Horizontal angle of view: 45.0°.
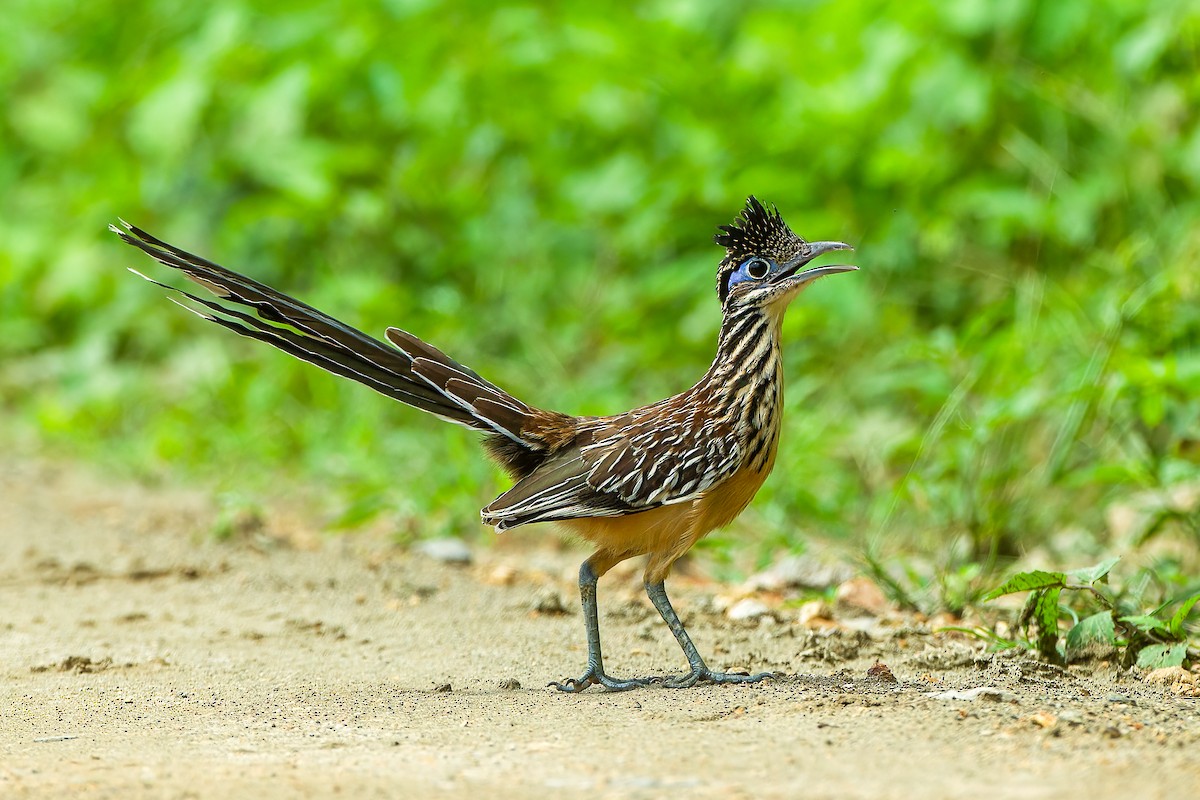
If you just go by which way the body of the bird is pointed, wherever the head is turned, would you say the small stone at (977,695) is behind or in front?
in front

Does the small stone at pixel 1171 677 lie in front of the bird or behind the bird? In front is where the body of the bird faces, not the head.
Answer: in front

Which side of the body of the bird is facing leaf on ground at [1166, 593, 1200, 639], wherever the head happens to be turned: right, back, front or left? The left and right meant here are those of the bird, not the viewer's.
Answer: front

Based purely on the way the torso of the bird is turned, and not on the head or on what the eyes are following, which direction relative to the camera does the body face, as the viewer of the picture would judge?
to the viewer's right

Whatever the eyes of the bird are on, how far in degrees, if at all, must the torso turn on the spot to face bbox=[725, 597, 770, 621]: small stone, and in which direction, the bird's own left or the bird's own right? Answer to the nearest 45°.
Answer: approximately 45° to the bird's own left

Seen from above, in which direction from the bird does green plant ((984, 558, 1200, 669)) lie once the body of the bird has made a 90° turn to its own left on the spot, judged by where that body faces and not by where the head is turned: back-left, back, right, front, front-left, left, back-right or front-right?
right

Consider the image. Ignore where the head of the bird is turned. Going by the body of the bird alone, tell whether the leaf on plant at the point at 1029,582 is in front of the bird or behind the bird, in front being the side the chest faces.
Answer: in front

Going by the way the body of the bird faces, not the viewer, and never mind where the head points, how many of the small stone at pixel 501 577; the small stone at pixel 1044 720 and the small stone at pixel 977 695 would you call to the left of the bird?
1

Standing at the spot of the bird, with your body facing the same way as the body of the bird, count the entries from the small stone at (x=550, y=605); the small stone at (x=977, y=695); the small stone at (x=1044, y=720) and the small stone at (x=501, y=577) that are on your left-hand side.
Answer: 2

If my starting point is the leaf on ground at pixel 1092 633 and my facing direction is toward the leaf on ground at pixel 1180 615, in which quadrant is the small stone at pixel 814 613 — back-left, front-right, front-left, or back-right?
back-left

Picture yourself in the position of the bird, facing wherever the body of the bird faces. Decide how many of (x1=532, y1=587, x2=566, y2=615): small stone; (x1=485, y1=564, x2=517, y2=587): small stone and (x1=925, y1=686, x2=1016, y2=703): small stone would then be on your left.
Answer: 2

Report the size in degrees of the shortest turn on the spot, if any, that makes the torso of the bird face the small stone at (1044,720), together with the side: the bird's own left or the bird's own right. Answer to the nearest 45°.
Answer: approximately 45° to the bird's own right

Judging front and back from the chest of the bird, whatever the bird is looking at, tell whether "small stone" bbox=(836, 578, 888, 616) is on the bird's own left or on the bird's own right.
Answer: on the bird's own left

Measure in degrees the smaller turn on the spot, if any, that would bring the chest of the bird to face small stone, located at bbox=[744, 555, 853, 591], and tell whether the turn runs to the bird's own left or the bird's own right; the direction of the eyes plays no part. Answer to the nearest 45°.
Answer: approximately 45° to the bird's own left
